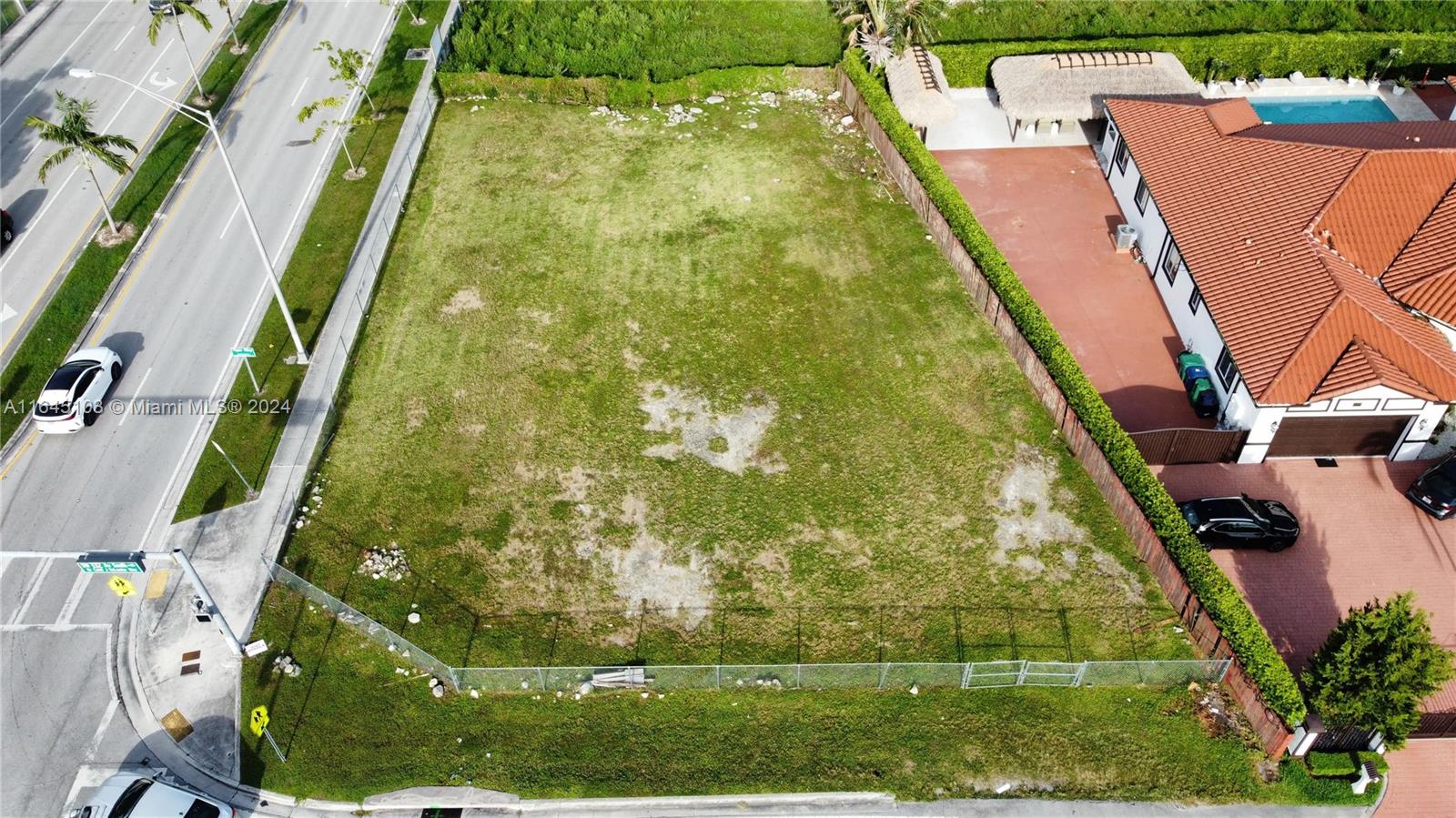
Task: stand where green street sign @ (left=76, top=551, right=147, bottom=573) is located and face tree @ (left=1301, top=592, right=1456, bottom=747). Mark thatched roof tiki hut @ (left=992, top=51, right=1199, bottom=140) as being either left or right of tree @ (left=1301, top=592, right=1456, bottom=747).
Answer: left

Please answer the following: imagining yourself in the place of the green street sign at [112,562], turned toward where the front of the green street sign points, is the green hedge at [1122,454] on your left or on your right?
on your left

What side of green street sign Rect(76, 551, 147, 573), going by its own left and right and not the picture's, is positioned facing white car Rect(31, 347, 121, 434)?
back

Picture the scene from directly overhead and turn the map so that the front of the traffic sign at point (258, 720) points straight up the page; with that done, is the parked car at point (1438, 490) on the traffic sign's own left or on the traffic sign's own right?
on the traffic sign's own left

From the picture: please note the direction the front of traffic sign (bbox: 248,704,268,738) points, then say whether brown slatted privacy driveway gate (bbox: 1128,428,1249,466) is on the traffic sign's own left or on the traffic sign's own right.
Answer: on the traffic sign's own left

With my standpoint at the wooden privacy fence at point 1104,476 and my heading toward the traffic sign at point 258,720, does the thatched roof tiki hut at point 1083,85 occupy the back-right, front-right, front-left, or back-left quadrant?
back-right

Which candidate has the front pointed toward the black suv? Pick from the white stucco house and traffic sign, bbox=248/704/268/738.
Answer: the white stucco house

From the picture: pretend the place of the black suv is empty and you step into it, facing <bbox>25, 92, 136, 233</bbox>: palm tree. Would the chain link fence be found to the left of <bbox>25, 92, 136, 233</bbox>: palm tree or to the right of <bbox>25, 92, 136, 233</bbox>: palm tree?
left

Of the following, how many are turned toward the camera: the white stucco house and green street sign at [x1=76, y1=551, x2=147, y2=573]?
2

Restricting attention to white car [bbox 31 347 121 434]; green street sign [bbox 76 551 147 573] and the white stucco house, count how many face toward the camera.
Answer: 2

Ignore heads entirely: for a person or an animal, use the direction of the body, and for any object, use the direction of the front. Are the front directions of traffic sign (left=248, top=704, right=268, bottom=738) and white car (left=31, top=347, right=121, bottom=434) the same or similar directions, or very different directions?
very different directions
